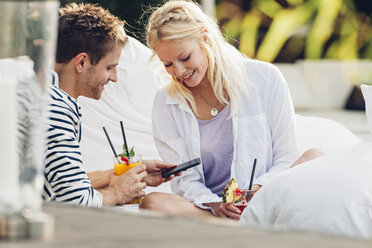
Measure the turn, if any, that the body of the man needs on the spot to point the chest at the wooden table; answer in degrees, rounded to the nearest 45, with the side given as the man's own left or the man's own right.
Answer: approximately 90° to the man's own right

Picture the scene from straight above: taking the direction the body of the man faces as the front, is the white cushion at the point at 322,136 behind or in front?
in front

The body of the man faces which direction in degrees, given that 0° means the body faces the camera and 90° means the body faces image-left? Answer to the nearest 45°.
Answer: approximately 270°

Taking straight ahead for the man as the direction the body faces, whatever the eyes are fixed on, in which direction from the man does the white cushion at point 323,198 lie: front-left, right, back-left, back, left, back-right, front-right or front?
front-right

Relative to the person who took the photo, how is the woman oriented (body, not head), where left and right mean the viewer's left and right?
facing the viewer and to the left of the viewer

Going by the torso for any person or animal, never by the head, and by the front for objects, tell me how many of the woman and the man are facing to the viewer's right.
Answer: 1

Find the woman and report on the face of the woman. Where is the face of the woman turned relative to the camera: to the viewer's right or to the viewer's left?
to the viewer's left

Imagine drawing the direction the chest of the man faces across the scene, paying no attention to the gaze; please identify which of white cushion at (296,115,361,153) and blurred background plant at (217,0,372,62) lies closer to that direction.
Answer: the white cushion

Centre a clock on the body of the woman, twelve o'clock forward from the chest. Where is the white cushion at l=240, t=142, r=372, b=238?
The white cushion is roughly at 10 o'clock from the woman.
